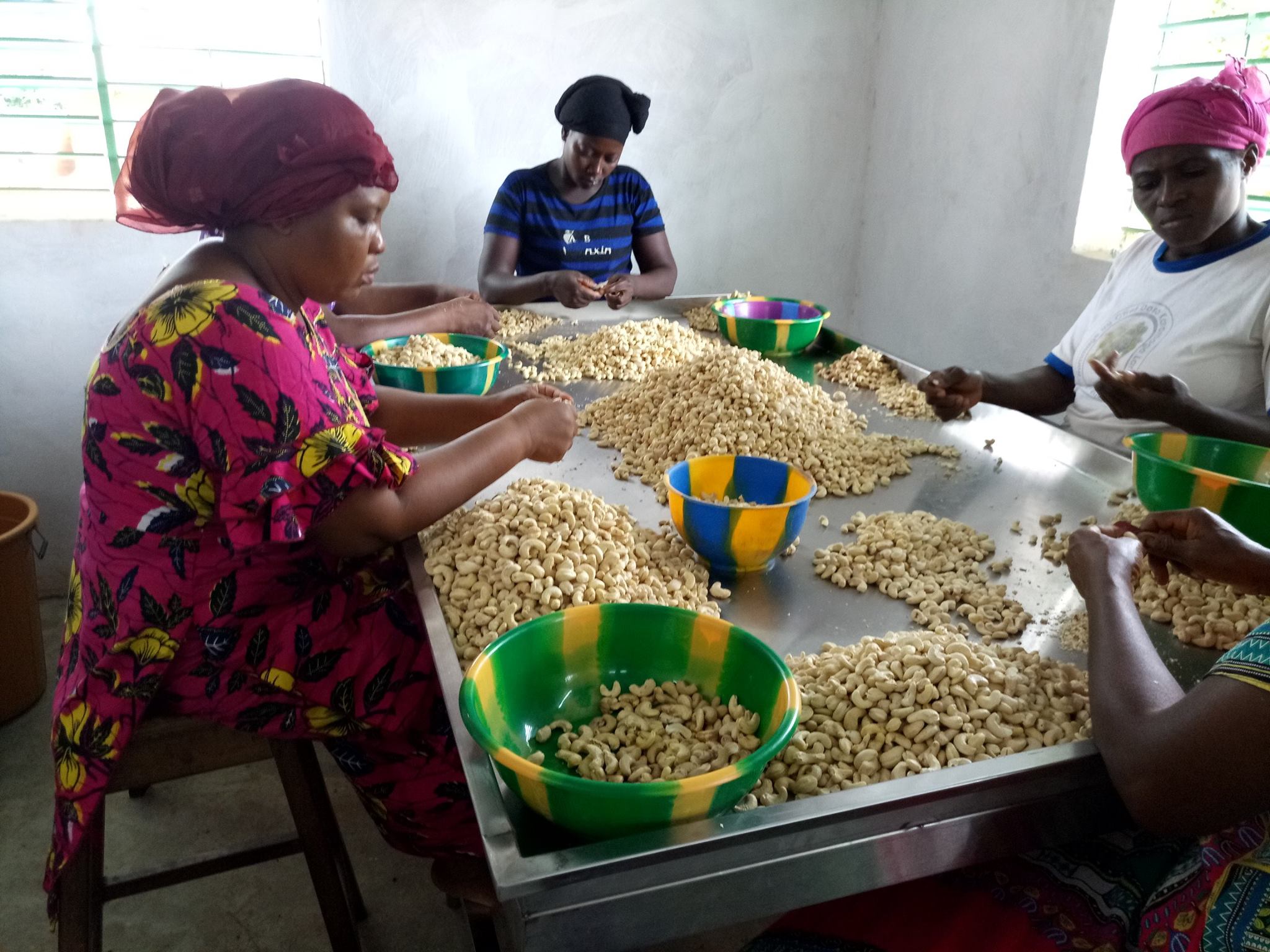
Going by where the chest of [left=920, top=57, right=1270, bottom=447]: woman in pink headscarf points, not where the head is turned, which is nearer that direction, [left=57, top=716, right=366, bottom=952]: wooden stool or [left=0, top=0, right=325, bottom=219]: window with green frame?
the wooden stool

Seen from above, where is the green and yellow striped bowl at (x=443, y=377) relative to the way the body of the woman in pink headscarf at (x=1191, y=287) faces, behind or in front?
in front

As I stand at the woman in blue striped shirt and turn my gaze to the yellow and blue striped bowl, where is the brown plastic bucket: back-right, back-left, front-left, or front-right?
front-right

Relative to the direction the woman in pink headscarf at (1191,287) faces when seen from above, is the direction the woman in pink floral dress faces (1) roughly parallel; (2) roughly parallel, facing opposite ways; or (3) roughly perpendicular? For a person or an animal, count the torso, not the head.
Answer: roughly parallel, facing opposite ways

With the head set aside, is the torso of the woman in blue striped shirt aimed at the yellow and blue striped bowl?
yes

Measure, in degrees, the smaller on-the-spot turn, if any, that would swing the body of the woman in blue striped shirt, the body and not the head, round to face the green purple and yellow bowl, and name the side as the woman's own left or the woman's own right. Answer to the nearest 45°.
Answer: approximately 45° to the woman's own left

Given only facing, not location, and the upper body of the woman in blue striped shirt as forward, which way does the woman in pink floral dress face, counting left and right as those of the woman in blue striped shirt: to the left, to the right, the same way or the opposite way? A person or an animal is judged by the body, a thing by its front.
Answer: to the left

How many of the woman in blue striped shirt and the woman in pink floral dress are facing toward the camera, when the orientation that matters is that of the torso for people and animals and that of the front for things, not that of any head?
1

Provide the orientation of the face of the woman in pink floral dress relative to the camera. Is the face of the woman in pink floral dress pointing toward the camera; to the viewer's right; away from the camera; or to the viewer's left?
to the viewer's right

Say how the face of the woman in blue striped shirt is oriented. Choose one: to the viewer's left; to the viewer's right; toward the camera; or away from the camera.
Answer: toward the camera

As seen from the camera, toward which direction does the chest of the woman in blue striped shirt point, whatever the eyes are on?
toward the camera

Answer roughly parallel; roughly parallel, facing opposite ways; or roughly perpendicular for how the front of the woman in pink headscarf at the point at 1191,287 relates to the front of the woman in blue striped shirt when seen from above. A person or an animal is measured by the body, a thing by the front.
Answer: roughly perpendicular

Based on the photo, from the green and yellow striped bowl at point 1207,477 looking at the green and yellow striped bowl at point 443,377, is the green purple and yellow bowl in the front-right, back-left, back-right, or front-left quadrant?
front-right

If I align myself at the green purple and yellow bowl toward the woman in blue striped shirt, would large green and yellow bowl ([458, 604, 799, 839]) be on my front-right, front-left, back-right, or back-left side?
back-left

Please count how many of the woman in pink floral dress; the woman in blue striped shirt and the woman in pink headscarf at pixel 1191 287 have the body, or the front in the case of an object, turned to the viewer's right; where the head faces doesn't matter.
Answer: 1

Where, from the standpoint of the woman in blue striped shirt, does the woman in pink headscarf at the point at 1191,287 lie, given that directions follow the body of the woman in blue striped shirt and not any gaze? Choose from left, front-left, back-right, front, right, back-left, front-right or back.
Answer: front-left

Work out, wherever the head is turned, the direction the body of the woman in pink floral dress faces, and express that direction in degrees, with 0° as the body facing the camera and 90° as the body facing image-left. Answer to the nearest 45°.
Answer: approximately 270°

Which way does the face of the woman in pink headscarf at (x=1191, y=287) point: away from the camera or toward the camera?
toward the camera

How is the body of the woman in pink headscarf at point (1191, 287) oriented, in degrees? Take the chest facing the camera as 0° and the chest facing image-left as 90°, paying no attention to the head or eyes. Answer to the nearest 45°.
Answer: approximately 45°
